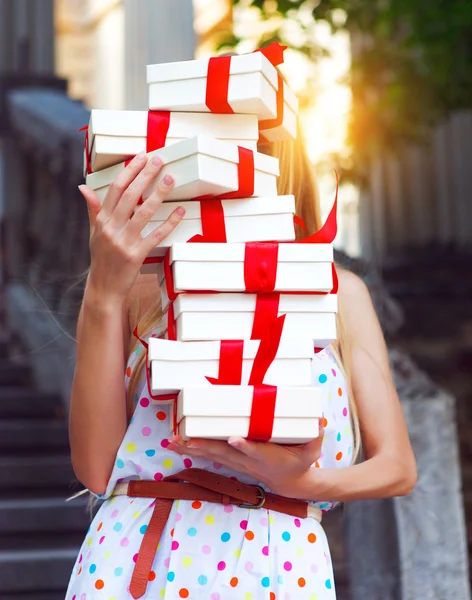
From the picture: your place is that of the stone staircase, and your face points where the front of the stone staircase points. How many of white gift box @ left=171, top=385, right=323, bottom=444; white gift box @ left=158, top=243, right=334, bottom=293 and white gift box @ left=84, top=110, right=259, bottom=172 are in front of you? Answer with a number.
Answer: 3

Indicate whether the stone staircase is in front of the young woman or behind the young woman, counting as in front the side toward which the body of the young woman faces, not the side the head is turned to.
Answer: behind

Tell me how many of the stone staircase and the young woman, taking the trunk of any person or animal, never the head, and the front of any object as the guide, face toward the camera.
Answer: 2

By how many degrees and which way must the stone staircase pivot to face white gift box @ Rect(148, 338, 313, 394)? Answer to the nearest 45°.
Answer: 0° — it already faces it

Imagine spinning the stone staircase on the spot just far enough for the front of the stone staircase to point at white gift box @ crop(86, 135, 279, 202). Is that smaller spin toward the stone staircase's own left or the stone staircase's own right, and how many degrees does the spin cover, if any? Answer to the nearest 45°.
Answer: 0° — it already faces it

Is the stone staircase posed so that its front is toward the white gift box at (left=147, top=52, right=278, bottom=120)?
yes

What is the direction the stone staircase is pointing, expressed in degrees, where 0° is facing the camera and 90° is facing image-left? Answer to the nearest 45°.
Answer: approximately 0°

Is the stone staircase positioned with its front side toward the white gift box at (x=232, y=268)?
yes
